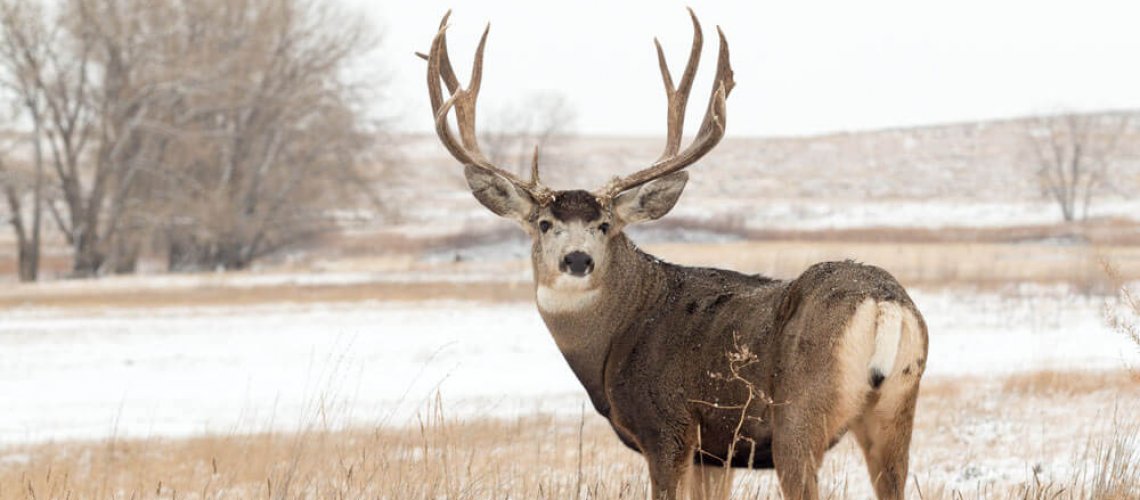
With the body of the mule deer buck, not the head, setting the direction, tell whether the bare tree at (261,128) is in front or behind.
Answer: in front

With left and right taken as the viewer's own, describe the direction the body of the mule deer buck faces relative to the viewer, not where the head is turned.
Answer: facing away from the viewer and to the left of the viewer

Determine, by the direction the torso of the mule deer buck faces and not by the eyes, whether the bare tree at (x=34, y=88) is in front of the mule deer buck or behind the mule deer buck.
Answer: in front
